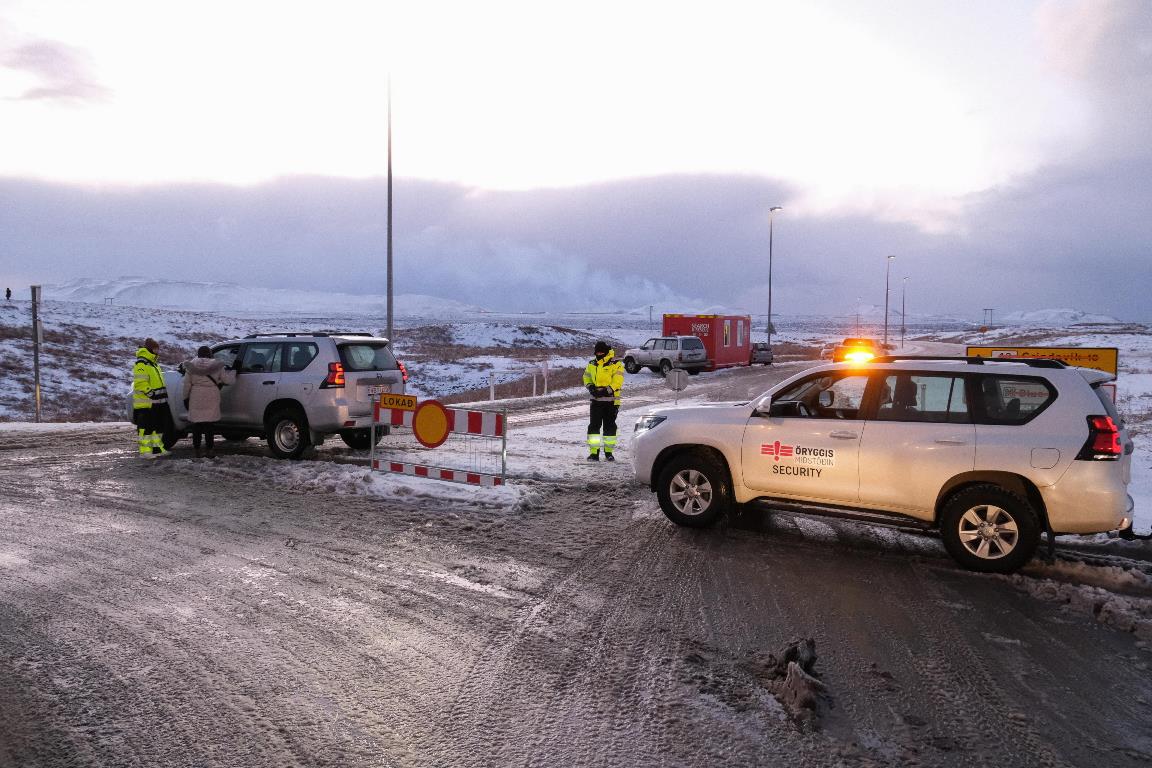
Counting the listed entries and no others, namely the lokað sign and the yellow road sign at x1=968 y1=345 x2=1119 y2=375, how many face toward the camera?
2

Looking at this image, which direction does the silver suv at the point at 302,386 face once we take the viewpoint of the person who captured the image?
facing away from the viewer and to the left of the viewer

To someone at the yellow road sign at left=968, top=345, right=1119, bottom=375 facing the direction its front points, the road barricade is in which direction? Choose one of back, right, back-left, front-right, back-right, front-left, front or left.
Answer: front-right

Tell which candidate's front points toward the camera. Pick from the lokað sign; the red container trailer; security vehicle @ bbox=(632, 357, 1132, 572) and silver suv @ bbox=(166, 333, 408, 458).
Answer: the lokað sign

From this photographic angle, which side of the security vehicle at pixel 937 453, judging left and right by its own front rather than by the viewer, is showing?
left

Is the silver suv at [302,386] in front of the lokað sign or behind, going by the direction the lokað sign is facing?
behind

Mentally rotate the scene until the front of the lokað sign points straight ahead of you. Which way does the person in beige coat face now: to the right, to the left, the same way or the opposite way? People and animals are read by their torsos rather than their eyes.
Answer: the opposite way

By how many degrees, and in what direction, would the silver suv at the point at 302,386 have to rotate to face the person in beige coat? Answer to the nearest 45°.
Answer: approximately 45° to its left

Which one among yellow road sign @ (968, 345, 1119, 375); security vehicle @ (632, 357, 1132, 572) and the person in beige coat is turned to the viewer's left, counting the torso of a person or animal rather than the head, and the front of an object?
the security vehicle

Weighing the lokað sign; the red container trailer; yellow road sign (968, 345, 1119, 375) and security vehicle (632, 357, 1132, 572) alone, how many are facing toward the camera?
2

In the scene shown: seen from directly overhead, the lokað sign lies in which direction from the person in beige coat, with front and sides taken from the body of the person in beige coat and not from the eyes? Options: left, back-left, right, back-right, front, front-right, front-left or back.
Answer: back-right

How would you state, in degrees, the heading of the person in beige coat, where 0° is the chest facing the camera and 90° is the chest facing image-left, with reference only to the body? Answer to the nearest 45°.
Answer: approximately 180°

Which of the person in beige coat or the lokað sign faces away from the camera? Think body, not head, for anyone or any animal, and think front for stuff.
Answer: the person in beige coat
